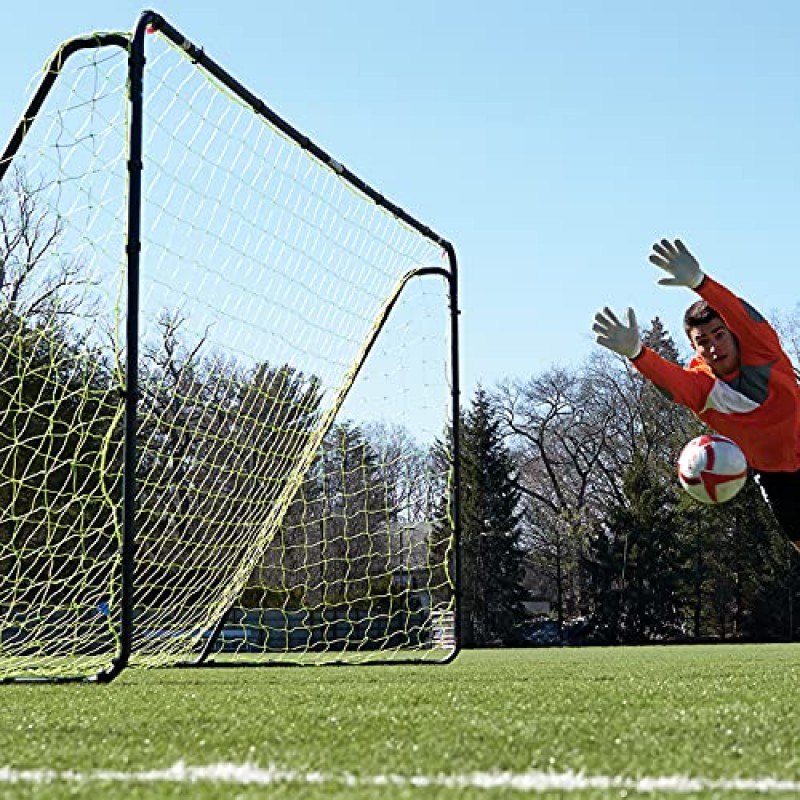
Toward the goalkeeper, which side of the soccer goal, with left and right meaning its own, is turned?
front

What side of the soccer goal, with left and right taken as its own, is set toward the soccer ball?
front

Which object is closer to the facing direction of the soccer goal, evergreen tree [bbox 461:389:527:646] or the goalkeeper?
the goalkeeper

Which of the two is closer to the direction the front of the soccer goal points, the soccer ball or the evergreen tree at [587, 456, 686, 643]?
the soccer ball

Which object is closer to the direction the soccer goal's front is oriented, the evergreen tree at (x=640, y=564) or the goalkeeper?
the goalkeeper

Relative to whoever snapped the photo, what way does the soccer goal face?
facing the viewer and to the right of the viewer

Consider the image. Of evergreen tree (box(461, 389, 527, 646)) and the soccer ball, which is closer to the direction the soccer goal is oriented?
the soccer ball

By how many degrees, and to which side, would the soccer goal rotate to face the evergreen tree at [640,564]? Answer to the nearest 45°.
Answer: approximately 90° to its left

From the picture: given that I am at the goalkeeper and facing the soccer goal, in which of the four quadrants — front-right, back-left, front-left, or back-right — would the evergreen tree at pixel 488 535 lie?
front-right
